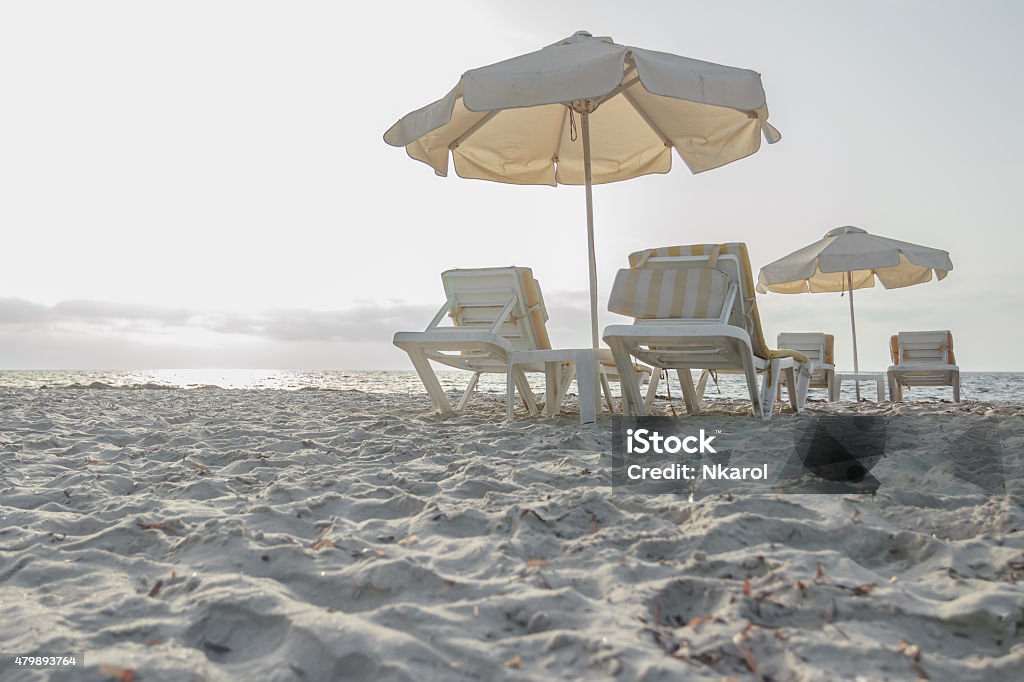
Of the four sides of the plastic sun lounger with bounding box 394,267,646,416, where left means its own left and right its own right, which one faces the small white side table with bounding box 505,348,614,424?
right

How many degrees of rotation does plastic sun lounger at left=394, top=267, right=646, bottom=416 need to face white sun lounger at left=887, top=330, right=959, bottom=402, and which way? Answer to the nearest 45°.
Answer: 0° — it already faces it

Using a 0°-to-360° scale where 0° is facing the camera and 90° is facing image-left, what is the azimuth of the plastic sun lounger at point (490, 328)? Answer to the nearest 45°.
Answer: approximately 225°

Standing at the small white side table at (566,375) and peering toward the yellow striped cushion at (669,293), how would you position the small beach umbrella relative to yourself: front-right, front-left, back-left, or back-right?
front-left

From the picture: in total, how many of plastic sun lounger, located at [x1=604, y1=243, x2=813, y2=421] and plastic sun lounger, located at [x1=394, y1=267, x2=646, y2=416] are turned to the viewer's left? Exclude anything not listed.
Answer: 0

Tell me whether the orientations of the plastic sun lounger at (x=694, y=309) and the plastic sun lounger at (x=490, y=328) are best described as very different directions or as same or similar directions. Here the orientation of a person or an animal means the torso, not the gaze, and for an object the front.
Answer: same or similar directions
